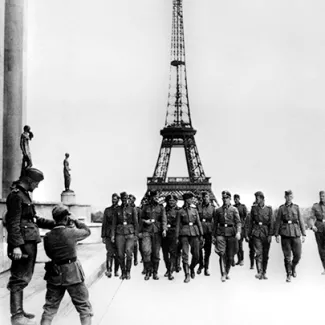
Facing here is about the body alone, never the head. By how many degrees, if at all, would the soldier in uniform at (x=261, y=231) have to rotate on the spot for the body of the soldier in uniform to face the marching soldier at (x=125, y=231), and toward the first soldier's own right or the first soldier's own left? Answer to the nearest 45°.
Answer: approximately 90° to the first soldier's own right

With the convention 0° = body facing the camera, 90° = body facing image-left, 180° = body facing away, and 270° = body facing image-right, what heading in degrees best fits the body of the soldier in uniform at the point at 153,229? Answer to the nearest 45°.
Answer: approximately 0°

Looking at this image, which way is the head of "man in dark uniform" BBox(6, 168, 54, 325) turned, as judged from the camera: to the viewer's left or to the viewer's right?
to the viewer's right

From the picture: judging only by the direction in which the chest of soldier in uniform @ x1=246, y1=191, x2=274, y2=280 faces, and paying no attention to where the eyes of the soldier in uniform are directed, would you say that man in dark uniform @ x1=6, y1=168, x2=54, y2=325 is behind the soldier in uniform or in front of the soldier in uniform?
in front

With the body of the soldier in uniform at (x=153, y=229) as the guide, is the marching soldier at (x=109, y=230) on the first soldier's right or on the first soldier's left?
on the first soldier's right

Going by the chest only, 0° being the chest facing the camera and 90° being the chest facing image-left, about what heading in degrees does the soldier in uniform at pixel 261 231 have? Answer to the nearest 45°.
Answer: approximately 0°

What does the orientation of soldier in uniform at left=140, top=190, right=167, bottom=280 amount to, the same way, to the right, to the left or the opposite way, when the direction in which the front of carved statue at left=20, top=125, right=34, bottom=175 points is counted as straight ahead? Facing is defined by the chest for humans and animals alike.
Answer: to the right
